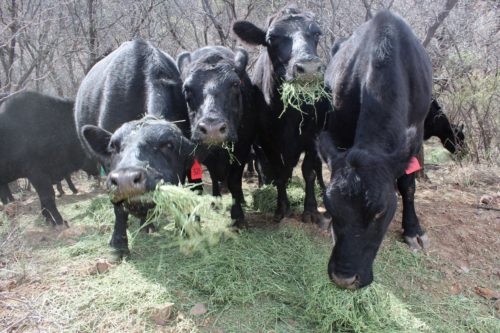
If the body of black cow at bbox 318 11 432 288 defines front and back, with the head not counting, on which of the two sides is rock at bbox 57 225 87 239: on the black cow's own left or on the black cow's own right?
on the black cow's own right

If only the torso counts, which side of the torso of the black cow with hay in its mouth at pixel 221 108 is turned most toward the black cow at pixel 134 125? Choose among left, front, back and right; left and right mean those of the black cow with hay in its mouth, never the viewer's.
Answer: right

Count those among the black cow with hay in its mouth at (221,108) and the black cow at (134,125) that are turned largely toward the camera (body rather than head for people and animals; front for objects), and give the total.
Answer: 2

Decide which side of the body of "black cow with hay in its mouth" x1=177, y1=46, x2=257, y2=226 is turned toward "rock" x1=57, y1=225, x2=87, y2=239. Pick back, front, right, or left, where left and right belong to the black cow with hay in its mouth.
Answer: right

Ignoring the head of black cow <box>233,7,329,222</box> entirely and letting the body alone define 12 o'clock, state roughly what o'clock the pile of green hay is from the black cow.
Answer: The pile of green hay is roughly at 12 o'clock from the black cow.

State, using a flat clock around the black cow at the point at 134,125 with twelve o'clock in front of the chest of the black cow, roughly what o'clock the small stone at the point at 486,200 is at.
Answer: The small stone is roughly at 9 o'clock from the black cow.
